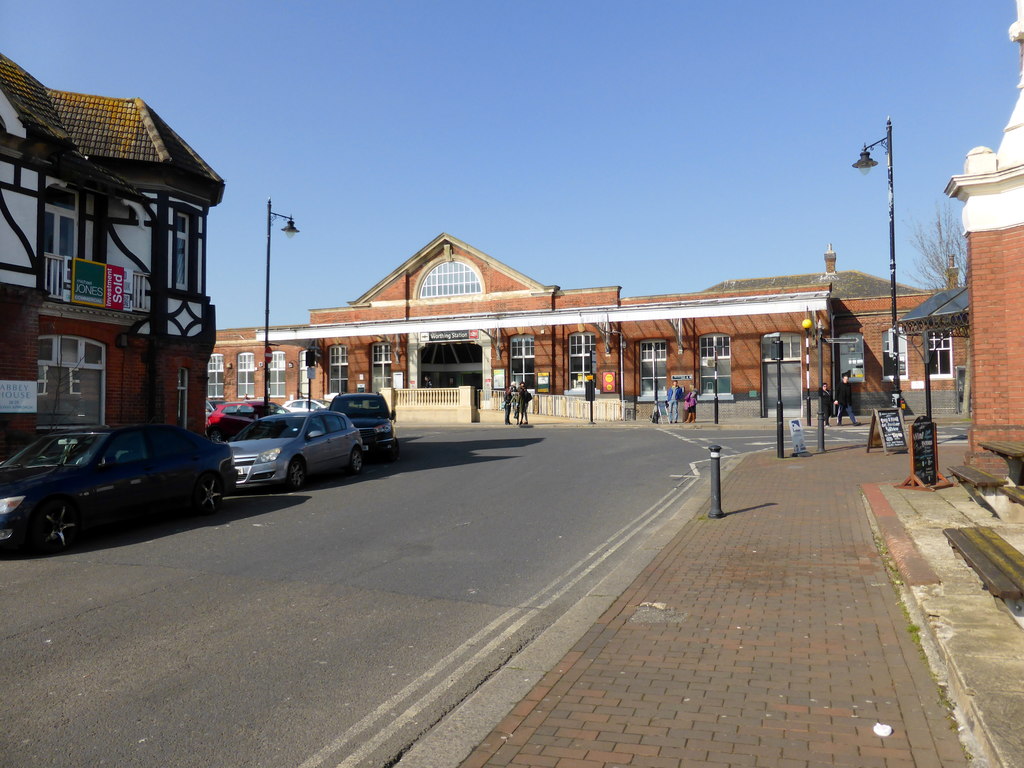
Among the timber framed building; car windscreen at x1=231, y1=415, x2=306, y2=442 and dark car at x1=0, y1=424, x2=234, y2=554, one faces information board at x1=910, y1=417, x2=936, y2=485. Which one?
the timber framed building

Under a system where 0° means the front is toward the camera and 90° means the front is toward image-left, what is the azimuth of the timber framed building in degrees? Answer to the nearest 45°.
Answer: approximately 315°

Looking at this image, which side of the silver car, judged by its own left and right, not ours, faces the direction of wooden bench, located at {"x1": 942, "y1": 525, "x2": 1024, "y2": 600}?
left

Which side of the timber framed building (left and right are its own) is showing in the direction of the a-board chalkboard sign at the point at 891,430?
front

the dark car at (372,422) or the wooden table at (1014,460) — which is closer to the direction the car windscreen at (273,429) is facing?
the wooden table

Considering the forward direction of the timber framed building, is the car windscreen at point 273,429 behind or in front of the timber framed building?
in front

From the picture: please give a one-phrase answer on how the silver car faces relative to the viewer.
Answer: facing the viewer and to the left of the viewer

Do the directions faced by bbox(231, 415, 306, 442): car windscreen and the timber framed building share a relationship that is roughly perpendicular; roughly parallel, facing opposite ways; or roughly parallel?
roughly perpendicular

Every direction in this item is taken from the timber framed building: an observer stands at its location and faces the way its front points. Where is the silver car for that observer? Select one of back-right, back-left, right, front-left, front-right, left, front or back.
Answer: front

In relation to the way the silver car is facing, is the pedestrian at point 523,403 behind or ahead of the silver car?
behind

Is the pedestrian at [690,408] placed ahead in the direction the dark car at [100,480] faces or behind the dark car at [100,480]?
behind
